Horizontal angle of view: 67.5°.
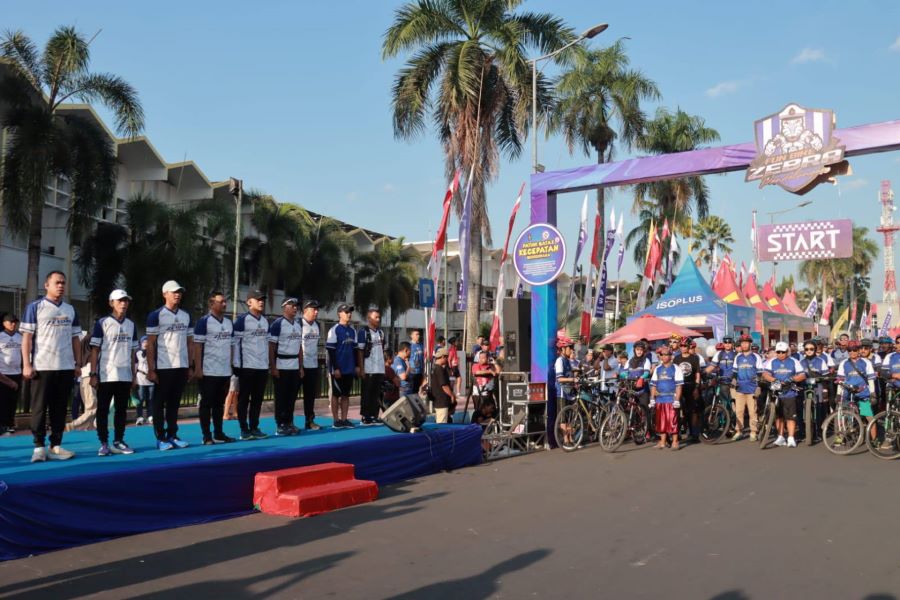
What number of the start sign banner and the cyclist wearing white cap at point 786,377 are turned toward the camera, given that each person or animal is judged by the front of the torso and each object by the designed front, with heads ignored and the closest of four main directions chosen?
2

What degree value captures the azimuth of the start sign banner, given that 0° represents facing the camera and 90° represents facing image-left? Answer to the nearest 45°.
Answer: approximately 0°

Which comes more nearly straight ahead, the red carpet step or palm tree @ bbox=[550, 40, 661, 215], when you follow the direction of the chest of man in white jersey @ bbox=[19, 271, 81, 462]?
the red carpet step

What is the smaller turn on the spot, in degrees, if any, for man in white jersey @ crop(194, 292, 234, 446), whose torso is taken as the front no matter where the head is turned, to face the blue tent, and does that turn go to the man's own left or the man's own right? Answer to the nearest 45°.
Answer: approximately 90° to the man's own left

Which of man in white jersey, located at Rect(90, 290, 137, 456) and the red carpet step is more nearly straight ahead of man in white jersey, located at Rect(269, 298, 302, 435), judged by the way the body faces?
the red carpet step

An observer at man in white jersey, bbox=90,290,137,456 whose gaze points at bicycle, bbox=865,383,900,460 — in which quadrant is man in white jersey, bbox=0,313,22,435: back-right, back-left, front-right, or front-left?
back-left

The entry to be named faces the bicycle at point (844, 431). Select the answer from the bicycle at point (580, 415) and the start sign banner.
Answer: the start sign banner

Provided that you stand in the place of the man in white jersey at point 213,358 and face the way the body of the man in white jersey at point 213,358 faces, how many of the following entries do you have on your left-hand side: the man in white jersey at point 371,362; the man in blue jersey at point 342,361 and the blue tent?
3
